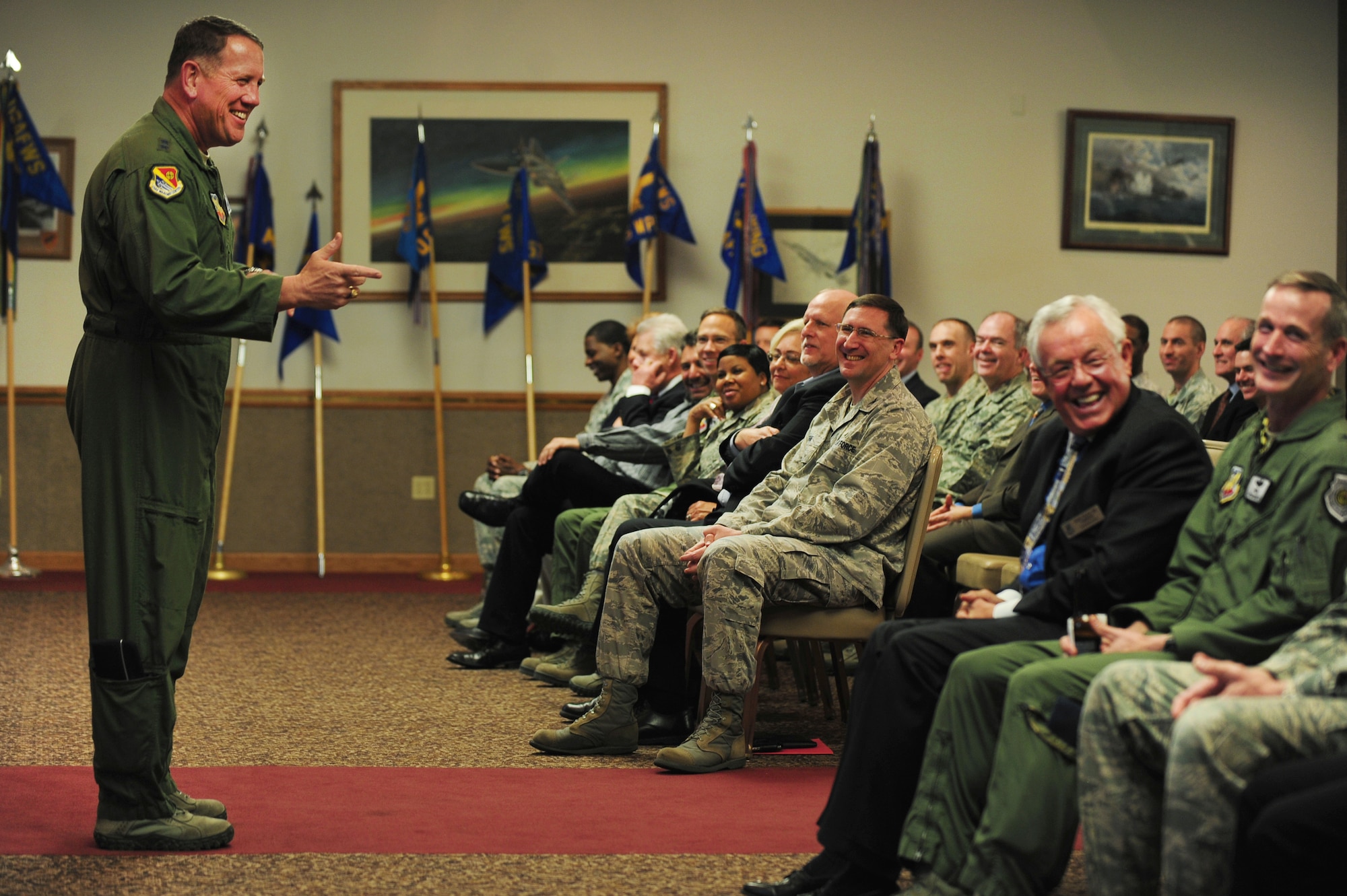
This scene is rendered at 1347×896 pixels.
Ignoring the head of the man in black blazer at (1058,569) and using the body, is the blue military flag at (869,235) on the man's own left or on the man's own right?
on the man's own right

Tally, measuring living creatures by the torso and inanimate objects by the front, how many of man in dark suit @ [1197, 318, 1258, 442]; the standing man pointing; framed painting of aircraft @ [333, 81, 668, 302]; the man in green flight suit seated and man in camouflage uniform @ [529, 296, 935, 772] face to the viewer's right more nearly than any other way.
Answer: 1

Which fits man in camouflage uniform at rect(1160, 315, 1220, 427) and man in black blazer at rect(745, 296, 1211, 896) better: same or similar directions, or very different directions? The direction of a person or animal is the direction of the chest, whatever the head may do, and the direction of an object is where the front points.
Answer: same or similar directions

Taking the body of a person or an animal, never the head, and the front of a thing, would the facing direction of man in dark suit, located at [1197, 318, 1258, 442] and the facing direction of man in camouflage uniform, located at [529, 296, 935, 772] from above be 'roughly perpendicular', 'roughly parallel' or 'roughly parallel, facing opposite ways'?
roughly parallel

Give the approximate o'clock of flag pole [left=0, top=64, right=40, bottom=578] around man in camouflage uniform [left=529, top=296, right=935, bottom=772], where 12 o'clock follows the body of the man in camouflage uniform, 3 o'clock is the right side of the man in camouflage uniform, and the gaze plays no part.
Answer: The flag pole is roughly at 3 o'clock from the man in camouflage uniform.

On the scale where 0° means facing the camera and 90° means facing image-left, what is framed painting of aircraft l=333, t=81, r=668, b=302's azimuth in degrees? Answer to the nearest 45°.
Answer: approximately 0°

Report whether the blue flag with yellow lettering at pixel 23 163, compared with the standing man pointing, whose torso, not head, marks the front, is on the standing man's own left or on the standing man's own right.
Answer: on the standing man's own left

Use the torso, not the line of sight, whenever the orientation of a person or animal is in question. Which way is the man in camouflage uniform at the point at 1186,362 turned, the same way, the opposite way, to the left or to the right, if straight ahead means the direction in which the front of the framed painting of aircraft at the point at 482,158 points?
to the right

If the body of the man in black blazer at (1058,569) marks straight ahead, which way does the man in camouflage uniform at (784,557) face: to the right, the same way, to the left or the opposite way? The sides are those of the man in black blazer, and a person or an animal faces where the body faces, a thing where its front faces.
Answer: the same way

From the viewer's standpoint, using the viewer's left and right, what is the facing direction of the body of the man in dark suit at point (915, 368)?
facing the viewer and to the left of the viewer

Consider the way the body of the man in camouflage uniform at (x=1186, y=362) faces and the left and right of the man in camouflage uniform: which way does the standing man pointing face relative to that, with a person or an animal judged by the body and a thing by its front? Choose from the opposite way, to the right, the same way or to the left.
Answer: the opposite way

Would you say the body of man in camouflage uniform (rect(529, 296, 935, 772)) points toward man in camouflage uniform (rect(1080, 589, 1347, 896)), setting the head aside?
no

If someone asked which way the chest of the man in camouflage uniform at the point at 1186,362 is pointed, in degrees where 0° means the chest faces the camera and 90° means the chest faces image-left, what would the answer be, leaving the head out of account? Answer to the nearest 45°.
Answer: approximately 45°

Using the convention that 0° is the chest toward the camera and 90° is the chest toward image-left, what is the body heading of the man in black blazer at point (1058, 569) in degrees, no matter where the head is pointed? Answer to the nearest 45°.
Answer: approximately 45°

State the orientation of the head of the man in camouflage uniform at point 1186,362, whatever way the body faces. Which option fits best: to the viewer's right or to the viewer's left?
to the viewer's left

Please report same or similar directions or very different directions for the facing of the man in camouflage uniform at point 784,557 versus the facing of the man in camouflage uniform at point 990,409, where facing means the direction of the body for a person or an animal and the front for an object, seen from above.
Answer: same or similar directions

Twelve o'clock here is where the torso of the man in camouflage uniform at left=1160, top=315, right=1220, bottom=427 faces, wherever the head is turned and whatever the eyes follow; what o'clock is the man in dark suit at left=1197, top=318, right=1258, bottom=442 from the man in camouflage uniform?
The man in dark suit is roughly at 10 o'clock from the man in camouflage uniform.

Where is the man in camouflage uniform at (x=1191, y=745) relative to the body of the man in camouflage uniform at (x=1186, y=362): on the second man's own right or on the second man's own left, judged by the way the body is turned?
on the second man's own left
